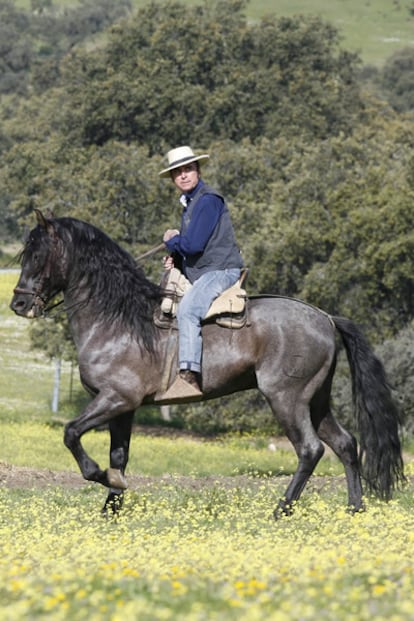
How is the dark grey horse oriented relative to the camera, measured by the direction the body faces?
to the viewer's left

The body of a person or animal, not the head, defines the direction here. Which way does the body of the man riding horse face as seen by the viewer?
to the viewer's left
